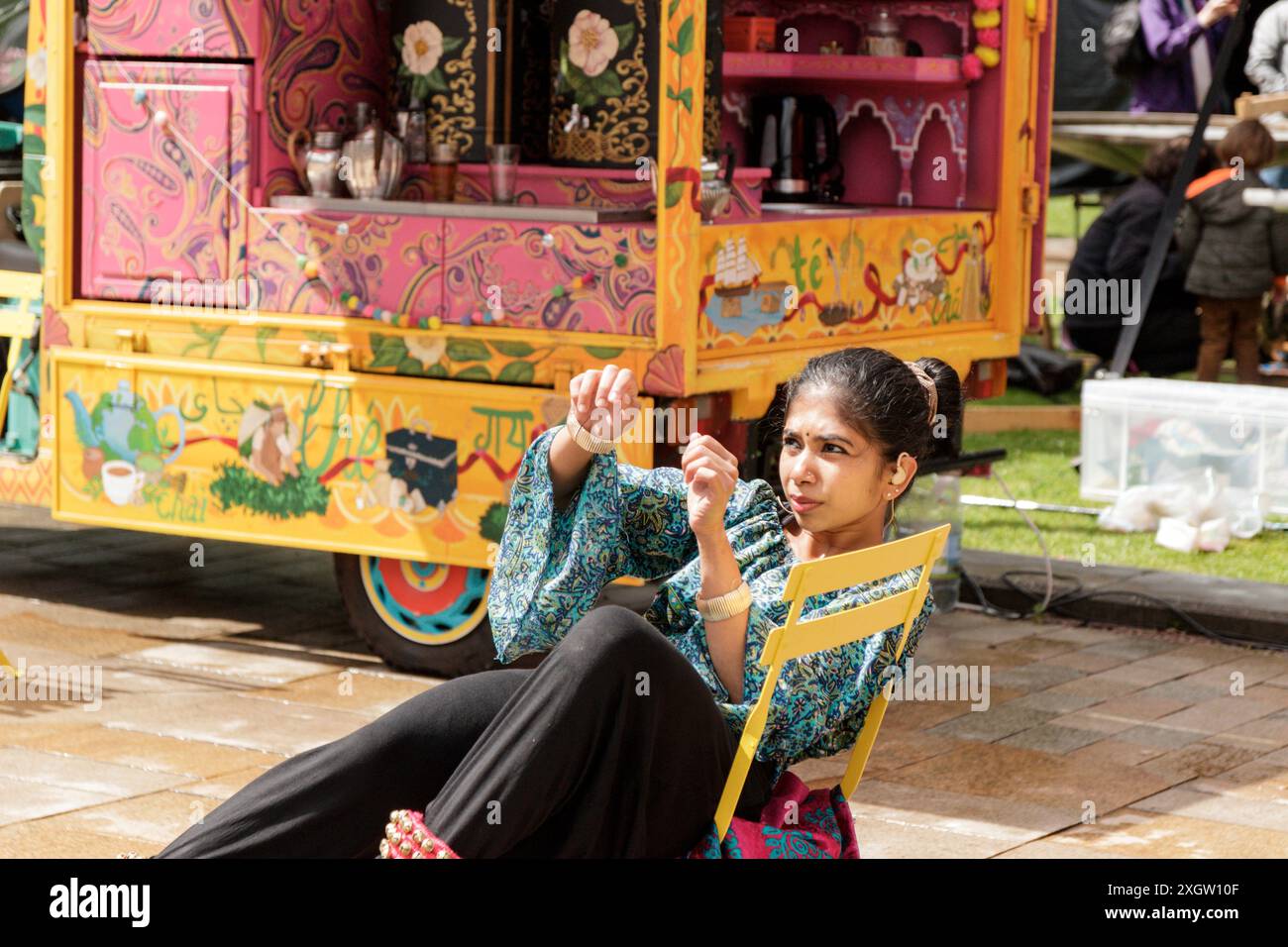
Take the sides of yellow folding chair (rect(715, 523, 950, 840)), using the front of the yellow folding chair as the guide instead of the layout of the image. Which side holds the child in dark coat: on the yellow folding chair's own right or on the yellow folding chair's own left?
on the yellow folding chair's own right

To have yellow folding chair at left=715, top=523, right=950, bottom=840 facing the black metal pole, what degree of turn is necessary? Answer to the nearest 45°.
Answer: approximately 45° to its right

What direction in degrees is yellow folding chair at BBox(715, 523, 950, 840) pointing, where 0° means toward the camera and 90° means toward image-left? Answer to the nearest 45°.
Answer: approximately 135°

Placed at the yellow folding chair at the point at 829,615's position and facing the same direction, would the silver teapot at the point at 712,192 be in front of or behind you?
in front

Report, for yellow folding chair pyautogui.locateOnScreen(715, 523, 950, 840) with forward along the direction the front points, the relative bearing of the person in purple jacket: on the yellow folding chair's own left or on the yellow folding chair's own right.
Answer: on the yellow folding chair's own right

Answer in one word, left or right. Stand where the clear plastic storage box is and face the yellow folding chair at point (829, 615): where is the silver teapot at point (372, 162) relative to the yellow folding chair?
right

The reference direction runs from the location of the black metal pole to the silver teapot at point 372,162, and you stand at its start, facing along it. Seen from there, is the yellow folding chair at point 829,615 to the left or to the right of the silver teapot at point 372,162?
left

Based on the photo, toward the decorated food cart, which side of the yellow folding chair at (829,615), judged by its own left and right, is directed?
front

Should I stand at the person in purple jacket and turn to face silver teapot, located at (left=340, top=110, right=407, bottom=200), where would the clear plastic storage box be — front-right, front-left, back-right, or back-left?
front-left

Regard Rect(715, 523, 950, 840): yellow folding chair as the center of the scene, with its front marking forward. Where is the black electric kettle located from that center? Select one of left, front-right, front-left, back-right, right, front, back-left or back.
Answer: front-right

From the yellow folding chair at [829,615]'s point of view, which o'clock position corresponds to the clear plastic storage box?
The clear plastic storage box is roughly at 2 o'clock from the yellow folding chair.

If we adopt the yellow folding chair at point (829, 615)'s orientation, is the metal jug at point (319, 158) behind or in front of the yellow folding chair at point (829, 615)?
in front
